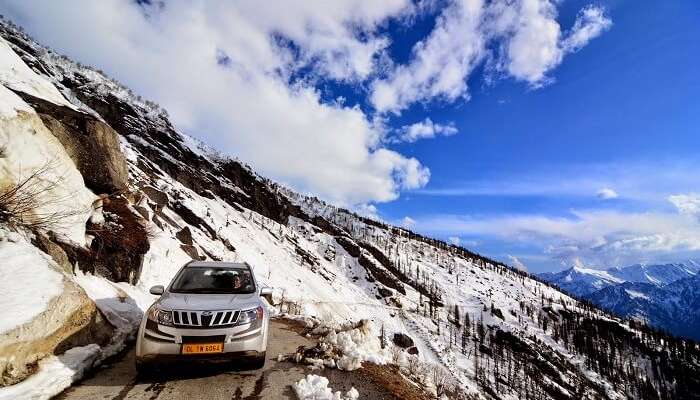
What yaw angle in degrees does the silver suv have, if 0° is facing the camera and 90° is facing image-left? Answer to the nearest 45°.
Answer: approximately 0°

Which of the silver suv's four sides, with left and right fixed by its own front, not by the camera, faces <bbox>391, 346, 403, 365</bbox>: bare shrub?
left

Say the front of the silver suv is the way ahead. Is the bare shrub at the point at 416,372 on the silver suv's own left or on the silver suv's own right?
on the silver suv's own left

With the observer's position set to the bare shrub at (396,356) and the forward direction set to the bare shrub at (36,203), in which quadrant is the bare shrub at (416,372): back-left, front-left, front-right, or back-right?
back-left
